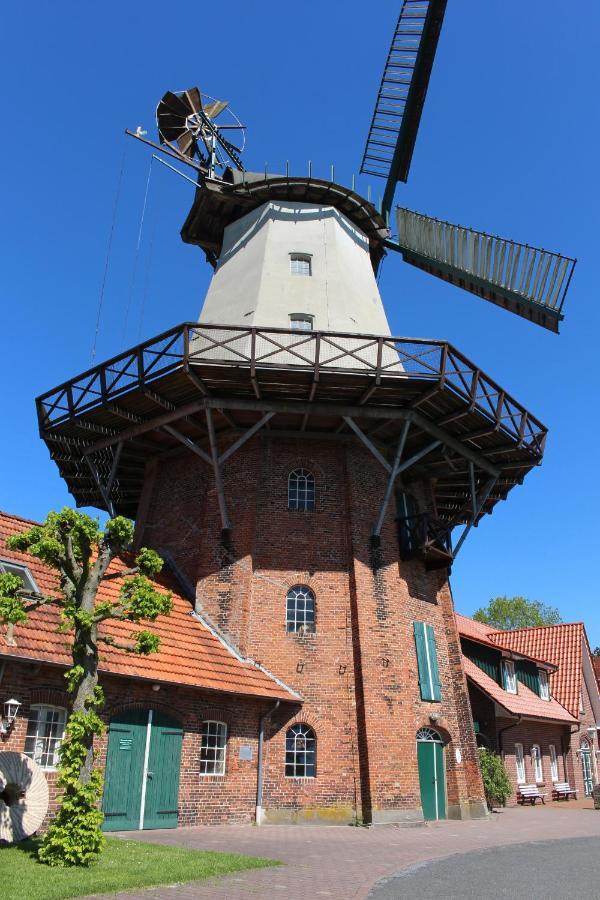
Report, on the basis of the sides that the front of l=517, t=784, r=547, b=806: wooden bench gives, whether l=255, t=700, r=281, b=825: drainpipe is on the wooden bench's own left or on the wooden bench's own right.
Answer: on the wooden bench's own right

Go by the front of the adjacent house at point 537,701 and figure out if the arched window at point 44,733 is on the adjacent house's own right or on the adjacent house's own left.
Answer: on the adjacent house's own right

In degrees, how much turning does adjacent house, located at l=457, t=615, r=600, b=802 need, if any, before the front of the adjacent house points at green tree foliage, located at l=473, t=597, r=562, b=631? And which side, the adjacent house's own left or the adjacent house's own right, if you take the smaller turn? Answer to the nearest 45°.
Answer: approximately 135° to the adjacent house's own left

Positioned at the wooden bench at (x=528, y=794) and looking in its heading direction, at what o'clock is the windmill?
The windmill is roughly at 2 o'clock from the wooden bench.

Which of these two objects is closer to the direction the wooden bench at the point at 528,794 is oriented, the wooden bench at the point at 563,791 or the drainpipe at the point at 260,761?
the drainpipe

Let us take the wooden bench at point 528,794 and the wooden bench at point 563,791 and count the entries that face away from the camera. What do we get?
0

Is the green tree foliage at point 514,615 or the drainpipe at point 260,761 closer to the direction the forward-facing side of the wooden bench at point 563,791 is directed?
the drainpipe

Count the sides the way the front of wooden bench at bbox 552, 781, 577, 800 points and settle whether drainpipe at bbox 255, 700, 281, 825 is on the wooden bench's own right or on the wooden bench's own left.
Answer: on the wooden bench's own right

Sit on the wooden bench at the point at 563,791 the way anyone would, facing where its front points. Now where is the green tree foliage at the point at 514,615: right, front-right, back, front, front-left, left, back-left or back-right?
back-left
